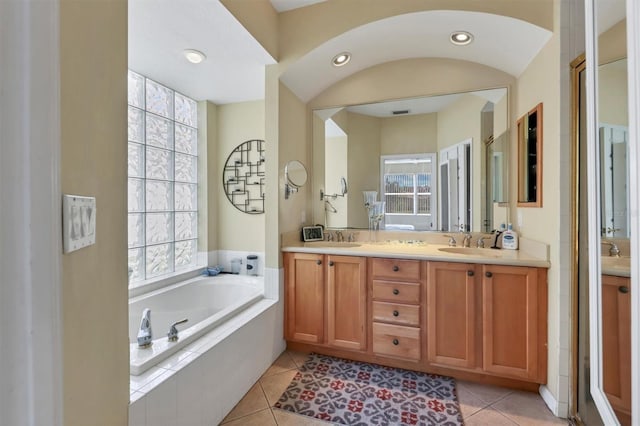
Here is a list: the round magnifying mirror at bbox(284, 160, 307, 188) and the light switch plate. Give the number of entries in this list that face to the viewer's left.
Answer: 0

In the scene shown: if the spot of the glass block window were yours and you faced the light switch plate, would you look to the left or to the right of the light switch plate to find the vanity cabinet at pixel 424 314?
left

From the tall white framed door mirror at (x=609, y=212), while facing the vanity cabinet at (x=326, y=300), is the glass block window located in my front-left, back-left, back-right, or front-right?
front-left

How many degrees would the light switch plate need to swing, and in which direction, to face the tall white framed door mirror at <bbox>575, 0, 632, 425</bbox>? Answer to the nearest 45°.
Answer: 0° — it already faces it

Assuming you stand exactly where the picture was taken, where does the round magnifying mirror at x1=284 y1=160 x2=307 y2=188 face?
facing the viewer and to the right of the viewer

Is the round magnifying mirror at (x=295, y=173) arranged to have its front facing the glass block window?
no

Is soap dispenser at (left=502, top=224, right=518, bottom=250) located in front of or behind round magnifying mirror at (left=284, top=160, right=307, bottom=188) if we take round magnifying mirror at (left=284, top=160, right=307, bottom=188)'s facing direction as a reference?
in front

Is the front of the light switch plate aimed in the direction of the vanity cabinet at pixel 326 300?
no

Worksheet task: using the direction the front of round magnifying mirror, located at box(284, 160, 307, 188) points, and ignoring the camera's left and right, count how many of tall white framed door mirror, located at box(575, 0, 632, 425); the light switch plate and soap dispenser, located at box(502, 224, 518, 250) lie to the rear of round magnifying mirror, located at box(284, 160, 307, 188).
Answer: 0

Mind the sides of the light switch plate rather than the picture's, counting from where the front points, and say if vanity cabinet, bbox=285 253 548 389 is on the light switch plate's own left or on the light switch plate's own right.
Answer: on the light switch plate's own left

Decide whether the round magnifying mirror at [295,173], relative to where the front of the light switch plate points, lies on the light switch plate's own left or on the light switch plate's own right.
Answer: on the light switch plate's own left

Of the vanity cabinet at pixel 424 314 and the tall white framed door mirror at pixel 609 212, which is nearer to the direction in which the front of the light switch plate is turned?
the tall white framed door mirror

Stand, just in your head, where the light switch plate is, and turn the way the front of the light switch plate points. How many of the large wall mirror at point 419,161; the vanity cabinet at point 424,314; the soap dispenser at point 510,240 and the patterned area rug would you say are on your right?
0

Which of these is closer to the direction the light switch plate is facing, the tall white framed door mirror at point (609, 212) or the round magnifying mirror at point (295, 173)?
the tall white framed door mirror
